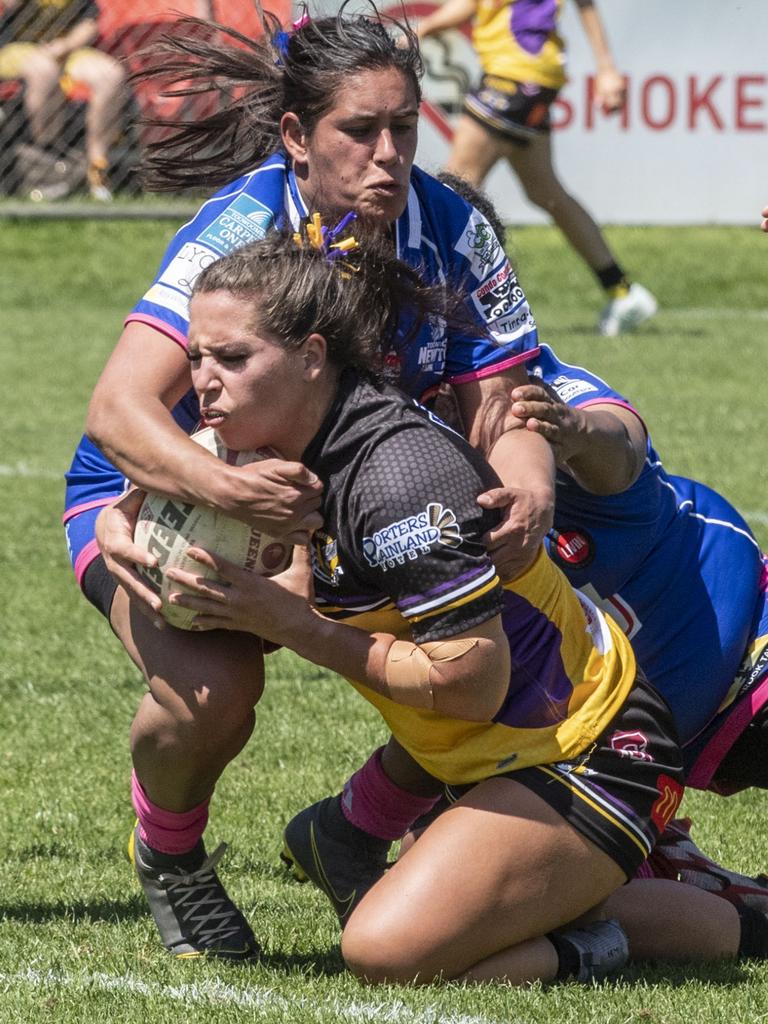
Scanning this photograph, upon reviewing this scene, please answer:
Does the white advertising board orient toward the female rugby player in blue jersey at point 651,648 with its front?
yes

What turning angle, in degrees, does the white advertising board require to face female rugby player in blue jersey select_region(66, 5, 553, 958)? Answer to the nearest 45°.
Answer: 0° — it already faces them

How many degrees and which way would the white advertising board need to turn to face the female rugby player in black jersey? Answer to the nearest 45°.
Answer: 0° — it already faces them

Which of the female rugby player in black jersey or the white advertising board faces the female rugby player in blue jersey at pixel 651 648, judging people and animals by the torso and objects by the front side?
the white advertising board
